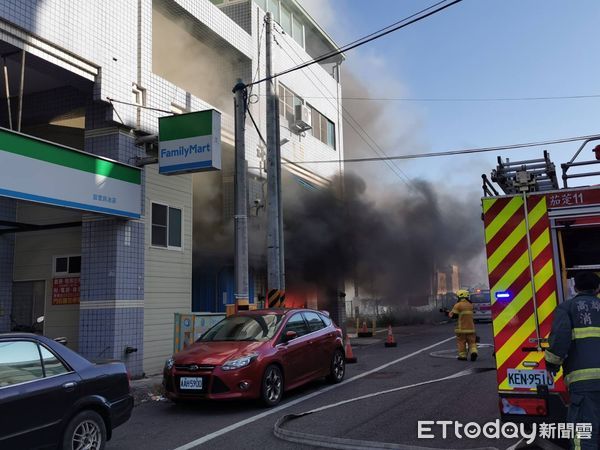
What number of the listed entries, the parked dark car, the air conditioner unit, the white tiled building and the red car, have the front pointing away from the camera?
0

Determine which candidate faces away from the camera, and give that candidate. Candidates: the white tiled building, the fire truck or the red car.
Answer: the fire truck

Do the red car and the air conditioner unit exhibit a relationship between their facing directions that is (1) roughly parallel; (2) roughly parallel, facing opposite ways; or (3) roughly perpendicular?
roughly perpendicular

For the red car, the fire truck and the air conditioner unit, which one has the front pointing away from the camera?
the fire truck

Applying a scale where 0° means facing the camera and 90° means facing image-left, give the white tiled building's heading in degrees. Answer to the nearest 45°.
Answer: approximately 315°

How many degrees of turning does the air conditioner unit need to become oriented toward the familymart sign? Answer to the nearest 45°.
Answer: approximately 45° to its right

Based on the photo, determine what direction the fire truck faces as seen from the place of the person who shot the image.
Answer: facing away from the viewer

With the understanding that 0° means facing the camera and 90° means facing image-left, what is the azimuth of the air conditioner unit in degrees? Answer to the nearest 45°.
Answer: approximately 315°

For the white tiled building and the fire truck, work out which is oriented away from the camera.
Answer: the fire truck

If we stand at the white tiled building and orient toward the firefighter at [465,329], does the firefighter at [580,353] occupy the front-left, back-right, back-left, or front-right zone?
front-right

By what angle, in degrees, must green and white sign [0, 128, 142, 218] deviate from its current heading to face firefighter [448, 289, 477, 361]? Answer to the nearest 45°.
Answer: approximately 45° to its left

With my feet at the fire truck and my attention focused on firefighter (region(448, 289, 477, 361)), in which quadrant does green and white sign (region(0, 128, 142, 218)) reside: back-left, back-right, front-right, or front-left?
front-left

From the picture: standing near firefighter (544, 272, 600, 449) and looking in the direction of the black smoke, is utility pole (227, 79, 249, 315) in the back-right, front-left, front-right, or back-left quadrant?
front-left

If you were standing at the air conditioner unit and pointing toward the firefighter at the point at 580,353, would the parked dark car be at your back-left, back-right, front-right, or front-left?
front-right
